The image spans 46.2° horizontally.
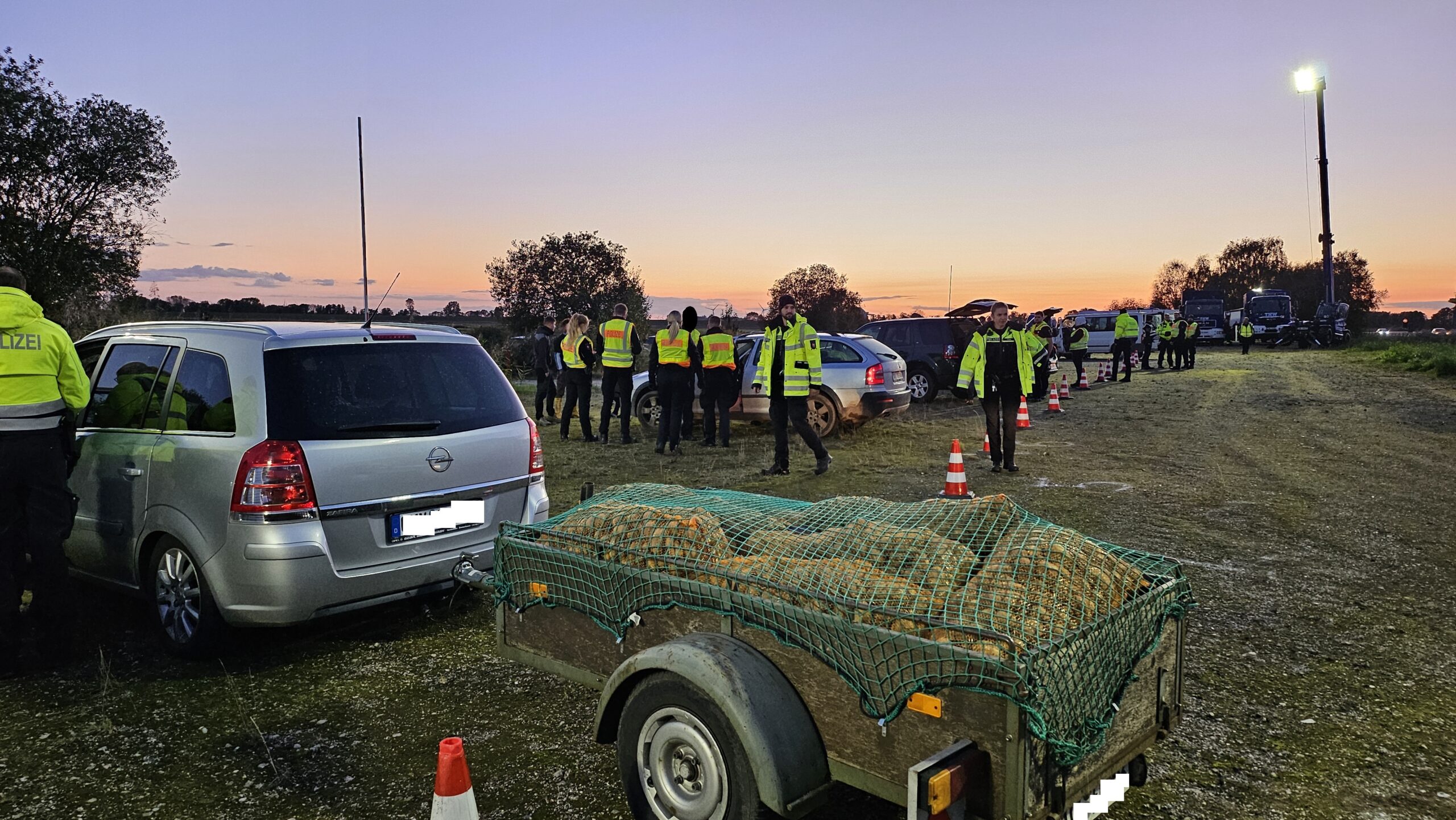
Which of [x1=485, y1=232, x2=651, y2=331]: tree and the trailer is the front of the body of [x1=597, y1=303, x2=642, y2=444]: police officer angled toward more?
the tree

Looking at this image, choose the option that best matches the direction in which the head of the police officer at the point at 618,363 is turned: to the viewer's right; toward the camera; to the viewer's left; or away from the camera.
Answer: away from the camera

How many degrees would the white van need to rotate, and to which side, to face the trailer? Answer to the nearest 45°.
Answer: approximately 90° to its left

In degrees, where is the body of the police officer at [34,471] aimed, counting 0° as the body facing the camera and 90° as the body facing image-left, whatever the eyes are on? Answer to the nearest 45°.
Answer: approximately 180°

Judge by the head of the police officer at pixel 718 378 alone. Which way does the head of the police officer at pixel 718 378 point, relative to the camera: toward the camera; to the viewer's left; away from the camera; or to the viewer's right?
away from the camera

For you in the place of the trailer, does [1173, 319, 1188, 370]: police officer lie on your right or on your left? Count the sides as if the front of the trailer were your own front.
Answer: on your right

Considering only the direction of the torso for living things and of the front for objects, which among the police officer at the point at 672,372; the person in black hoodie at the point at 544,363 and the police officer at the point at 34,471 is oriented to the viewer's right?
the person in black hoodie

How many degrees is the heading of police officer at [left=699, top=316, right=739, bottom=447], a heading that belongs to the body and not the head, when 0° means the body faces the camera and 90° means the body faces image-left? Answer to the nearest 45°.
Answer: approximately 180°

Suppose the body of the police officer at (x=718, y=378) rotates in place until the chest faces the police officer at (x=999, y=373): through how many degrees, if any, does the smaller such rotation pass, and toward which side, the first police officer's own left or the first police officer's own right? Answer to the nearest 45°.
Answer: approximately 135° to the first police officer's own right

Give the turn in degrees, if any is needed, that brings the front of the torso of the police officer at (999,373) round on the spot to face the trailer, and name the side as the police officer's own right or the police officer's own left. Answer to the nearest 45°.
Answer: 0° — they already face it
